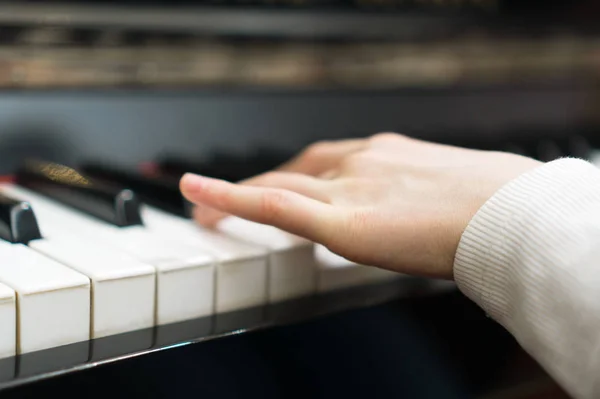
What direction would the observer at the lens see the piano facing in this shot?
facing the viewer and to the right of the viewer
